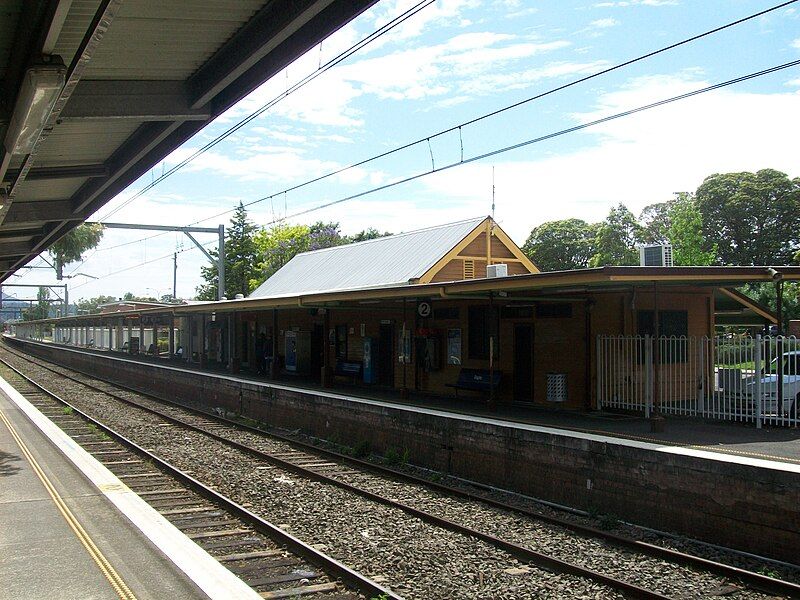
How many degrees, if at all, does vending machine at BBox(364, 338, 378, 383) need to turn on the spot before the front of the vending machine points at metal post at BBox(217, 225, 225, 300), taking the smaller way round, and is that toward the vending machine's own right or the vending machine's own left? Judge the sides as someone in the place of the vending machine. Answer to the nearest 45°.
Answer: approximately 90° to the vending machine's own right

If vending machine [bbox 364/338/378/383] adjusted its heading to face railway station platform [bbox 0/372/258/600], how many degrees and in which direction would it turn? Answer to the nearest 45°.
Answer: approximately 45° to its left

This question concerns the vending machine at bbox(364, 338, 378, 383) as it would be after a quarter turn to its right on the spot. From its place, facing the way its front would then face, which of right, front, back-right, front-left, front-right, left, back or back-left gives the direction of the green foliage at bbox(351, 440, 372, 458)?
back-left

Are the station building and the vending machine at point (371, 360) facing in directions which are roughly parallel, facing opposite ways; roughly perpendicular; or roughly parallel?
roughly parallel

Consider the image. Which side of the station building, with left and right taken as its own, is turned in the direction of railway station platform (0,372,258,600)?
front

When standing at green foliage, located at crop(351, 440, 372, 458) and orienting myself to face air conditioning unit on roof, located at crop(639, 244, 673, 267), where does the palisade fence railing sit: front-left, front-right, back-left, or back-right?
front-right

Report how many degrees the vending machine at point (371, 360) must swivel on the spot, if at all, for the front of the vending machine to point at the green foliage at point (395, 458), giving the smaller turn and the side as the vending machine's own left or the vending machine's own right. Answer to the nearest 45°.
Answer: approximately 45° to the vending machine's own left

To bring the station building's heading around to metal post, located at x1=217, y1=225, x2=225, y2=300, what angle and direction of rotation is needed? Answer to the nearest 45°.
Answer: approximately 90° to its right

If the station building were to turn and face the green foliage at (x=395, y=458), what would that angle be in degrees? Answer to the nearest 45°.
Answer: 0° — it already faces it

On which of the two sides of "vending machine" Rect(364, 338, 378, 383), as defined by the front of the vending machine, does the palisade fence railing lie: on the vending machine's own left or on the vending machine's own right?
on the vending machine's own left

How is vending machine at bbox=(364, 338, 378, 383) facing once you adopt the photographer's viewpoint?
facing the viewer and to the left of the viewer

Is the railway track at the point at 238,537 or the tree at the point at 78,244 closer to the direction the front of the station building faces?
the railway track
